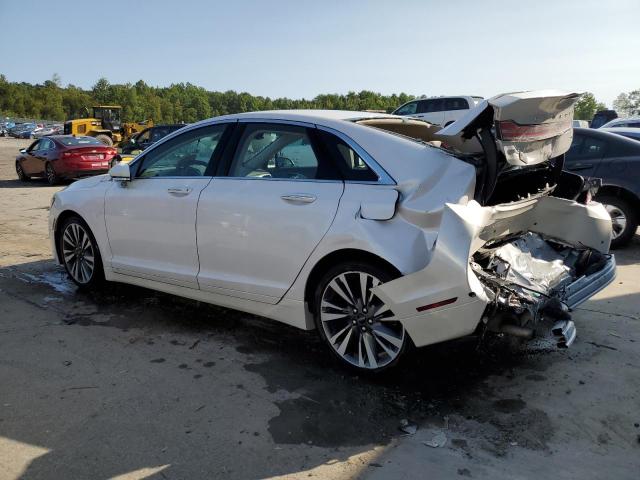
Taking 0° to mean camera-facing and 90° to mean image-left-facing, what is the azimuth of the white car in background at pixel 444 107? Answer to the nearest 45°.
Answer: approximately 90°

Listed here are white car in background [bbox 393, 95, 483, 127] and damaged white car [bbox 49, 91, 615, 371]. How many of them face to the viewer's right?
0

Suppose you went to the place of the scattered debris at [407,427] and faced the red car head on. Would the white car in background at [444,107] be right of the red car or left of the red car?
right

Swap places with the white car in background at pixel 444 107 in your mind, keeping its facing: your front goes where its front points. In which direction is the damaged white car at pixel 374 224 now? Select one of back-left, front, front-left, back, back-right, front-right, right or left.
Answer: left

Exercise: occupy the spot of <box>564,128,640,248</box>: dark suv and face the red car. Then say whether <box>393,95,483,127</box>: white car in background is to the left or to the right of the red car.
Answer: right

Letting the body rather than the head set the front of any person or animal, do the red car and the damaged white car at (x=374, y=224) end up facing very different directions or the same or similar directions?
same or similar directions

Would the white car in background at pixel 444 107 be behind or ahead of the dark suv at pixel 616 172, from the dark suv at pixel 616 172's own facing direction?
ahead

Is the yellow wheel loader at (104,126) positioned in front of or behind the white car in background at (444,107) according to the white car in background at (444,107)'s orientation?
in front

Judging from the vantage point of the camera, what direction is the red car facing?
facing away from the viewer and to the left of the viewer

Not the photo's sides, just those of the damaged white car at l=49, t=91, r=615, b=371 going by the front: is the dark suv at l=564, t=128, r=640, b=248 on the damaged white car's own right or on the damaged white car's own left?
on the damaged white car's own right

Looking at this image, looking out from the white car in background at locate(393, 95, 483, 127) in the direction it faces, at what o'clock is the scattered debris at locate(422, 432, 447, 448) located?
The scattered debris is roughly at 9 o'clock from the white car in background.

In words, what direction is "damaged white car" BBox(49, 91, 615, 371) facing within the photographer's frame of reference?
facing away from the viewer and to the left of the viewer

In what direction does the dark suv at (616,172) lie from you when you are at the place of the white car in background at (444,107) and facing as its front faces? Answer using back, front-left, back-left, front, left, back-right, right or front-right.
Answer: left

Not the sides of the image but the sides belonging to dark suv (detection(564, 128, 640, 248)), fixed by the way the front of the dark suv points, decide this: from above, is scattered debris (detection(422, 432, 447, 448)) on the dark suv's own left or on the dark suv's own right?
on the dark suv's own left

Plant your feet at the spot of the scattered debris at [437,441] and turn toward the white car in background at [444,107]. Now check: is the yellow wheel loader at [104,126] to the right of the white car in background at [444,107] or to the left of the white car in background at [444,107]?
left

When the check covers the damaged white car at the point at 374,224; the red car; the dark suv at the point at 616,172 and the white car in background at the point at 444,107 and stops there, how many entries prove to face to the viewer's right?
0
